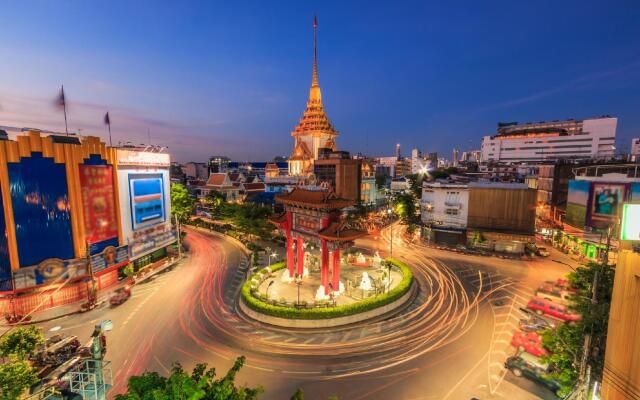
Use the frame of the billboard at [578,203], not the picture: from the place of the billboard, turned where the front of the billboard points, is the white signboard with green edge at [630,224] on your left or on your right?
on your left

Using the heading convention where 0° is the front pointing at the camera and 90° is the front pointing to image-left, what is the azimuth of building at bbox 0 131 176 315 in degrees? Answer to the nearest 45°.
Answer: approximately 315°

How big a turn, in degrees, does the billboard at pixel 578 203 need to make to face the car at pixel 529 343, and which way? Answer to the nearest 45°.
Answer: approximately 45° to its left

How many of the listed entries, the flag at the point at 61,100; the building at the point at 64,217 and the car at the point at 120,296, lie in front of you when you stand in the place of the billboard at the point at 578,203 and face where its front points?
3

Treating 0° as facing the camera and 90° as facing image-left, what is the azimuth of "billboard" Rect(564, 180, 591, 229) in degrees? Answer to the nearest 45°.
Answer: approximately 45°

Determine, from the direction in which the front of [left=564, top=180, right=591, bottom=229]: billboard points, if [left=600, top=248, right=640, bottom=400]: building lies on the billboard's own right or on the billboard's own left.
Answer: on the billboard's own left

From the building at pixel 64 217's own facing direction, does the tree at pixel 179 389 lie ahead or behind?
ahead

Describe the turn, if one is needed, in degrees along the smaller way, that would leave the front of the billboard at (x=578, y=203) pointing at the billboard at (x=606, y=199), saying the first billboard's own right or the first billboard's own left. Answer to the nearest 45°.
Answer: approximately 90° to the first billboard's own left

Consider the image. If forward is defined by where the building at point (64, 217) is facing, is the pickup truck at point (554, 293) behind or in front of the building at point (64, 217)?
in front

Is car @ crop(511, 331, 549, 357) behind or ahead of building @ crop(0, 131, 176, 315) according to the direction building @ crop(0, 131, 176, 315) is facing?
ahead

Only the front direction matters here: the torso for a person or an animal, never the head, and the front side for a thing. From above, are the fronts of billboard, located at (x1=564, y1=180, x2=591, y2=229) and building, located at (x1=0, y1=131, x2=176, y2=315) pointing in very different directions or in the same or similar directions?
very different directions

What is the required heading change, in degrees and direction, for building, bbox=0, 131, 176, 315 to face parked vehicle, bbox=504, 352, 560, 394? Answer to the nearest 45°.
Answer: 0° — it already faces it
